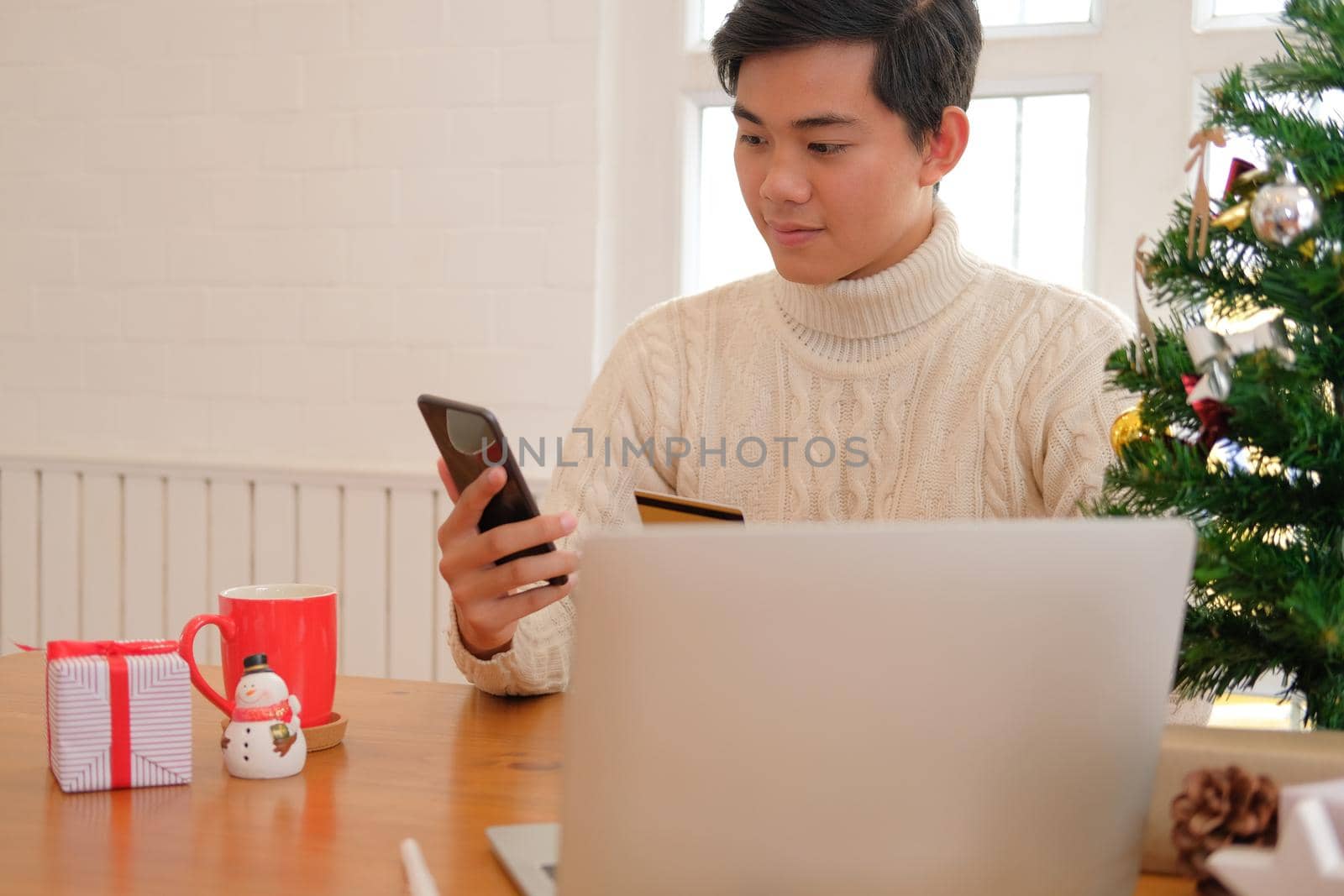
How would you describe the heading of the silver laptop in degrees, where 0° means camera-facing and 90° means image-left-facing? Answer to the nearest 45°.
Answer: approximately 135°

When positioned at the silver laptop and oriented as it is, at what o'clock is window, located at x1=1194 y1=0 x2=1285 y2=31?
The window is roughly at 2 o'clock from the silver laptop.

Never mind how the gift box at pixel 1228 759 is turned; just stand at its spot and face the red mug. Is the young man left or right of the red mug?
right

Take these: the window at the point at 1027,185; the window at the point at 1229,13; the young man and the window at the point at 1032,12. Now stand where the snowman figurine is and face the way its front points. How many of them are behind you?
4

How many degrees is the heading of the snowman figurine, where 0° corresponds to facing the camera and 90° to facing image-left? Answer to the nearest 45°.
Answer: approximately 45°

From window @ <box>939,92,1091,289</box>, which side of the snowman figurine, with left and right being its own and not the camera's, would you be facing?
back

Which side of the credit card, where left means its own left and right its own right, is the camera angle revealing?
back

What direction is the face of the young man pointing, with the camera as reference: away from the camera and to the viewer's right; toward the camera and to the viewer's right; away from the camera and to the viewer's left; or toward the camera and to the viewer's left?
toward the camera and to the viewer's left
